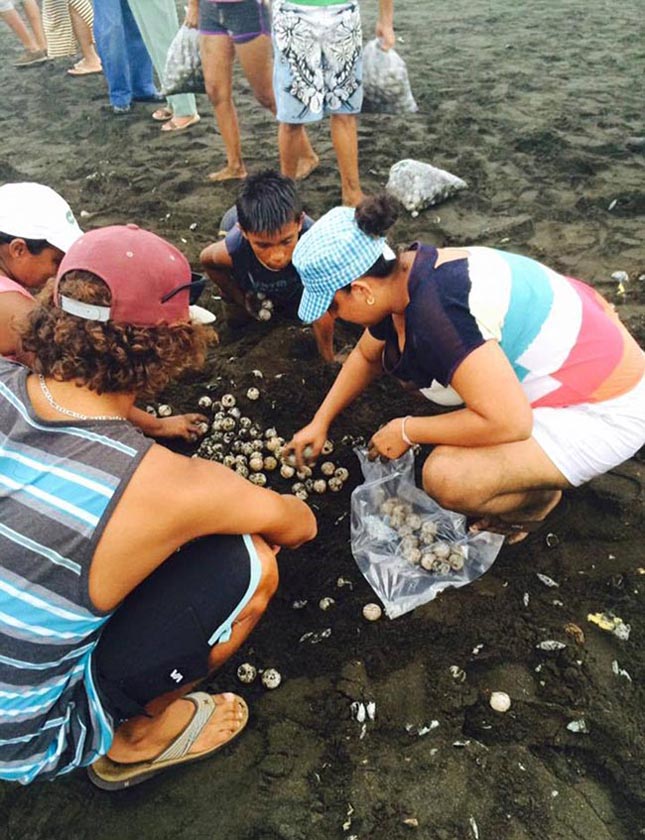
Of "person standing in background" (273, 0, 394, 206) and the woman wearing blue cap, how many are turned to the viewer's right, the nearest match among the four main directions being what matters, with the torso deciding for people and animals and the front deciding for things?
0

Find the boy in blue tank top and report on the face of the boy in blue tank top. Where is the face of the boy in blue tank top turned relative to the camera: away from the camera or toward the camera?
toward the camera

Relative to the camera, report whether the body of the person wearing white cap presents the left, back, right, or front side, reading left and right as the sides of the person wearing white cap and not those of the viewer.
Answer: right

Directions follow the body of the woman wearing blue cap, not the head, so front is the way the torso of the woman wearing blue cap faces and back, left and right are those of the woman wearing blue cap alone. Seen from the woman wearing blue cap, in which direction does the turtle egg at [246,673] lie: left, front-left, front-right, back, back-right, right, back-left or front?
front-left

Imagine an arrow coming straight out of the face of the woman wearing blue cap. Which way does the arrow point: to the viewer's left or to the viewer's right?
to the viewer's left

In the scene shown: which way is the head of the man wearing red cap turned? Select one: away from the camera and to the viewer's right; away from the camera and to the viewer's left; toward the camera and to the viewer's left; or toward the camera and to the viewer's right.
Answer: away from the camera and to the viewer's right

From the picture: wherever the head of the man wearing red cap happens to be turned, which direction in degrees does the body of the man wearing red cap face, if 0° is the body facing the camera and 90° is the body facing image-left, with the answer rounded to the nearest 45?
approximately 225°

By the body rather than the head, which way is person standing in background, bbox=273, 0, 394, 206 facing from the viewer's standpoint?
toward the camera

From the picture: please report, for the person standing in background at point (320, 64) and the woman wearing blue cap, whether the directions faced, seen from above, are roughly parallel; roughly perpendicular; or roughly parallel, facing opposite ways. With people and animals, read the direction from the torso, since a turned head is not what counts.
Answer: roughly perpendicular

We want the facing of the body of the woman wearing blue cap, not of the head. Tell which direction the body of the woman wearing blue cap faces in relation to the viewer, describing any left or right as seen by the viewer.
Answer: facing to the left of the viewer

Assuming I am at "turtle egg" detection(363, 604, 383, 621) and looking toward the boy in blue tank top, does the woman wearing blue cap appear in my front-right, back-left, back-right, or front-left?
front-right

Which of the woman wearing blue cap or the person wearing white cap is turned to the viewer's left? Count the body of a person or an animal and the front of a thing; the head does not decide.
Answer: the woman wearing blue cap

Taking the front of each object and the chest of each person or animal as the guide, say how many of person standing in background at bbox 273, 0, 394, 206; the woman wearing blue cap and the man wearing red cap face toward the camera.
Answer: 1

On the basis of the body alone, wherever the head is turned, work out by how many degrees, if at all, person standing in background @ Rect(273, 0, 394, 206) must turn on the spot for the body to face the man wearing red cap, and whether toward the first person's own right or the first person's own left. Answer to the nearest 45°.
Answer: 0° — they already face them

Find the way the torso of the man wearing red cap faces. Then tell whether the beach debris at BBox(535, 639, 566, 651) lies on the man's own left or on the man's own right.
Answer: on the man's own right

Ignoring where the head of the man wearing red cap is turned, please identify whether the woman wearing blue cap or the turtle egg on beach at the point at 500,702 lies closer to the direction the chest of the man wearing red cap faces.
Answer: the woman wearing blue cap

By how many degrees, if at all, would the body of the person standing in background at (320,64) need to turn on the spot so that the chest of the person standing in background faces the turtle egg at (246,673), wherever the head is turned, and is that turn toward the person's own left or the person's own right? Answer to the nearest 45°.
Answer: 0° — they already face it
